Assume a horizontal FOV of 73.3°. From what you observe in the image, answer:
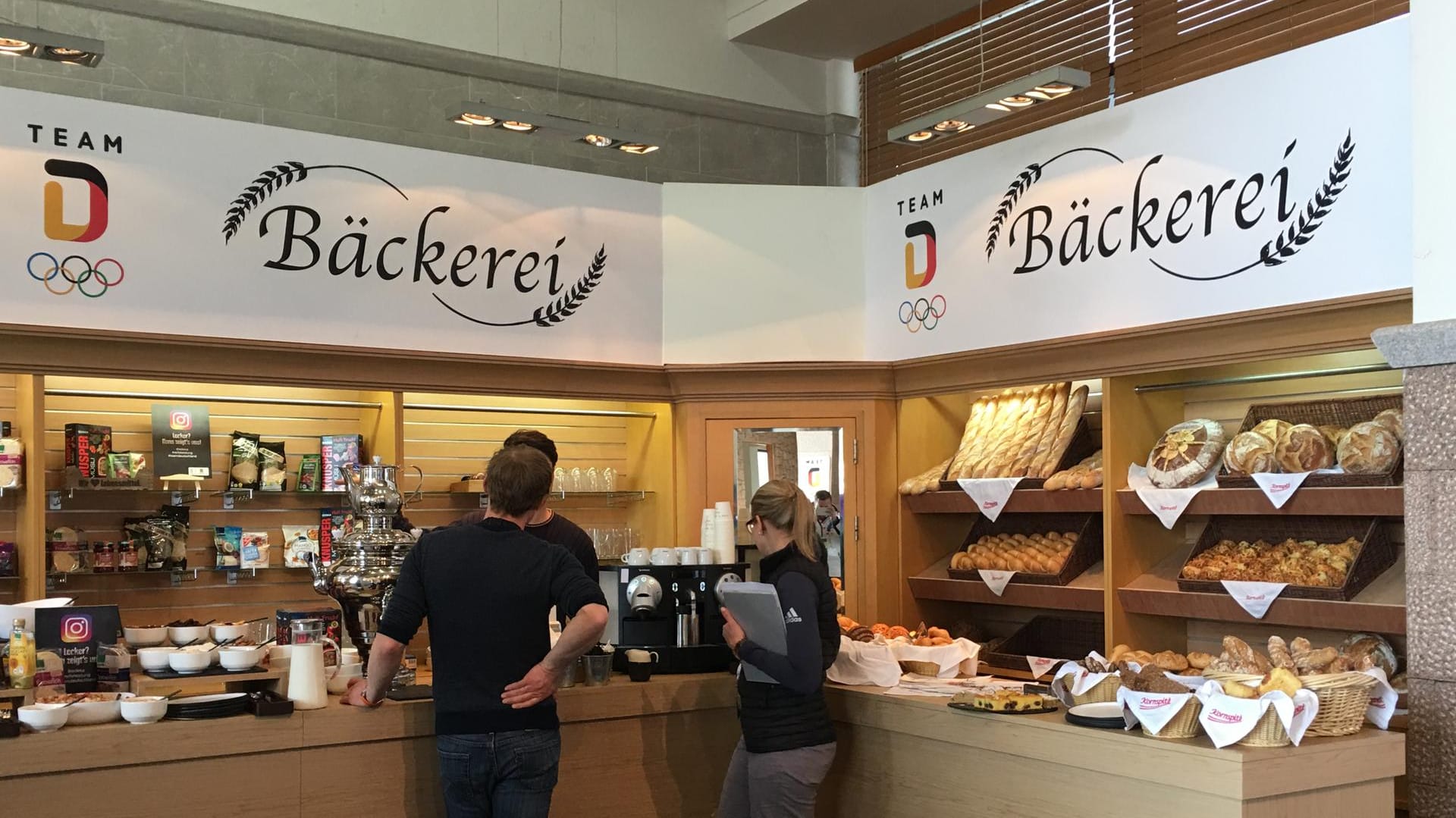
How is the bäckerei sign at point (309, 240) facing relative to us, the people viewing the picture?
facing the viewer and to the right of the viewer

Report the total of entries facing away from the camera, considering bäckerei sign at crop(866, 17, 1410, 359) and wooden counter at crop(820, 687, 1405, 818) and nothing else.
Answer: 0

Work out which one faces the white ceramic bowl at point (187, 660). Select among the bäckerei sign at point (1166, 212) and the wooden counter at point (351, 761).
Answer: the bäckerei sign

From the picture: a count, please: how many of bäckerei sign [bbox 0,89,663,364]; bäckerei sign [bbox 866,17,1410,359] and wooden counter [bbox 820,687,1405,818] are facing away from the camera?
0

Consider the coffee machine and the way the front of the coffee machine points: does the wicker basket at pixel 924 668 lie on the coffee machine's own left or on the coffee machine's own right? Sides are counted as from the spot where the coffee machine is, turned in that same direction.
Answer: on the coffee machine's own left

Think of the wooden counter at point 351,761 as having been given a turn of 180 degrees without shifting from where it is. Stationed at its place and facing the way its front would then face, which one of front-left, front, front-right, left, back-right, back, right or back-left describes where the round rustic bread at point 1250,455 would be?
back-right

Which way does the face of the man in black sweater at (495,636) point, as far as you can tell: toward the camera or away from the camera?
away from the camera

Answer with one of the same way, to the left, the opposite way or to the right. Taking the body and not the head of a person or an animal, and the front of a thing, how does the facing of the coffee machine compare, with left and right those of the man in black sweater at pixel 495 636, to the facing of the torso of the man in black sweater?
the opposite way

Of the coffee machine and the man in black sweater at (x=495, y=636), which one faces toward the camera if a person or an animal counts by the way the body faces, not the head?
the coffee machine

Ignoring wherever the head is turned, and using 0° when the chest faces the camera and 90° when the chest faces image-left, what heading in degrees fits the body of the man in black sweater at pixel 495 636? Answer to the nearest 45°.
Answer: approximately 180°

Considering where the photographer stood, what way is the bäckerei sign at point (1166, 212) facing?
facing the viewer and to the left of the viewer

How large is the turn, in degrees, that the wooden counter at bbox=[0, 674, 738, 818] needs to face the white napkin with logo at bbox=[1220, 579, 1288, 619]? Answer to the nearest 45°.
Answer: approximately 45° to its left

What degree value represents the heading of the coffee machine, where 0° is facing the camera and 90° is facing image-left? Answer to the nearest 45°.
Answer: approximately 0°

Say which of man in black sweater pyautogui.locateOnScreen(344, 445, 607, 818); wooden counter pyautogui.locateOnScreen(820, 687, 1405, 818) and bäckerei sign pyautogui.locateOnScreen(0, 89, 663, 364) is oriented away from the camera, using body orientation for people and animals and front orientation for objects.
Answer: the man in black sweater

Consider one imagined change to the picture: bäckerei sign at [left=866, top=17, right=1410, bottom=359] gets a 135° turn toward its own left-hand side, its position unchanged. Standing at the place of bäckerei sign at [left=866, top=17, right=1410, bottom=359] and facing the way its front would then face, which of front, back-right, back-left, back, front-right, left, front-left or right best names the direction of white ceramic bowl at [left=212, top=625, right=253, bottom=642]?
back-right

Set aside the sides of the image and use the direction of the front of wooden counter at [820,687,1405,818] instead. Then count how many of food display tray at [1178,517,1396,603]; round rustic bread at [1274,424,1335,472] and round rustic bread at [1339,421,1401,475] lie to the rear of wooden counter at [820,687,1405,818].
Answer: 3
